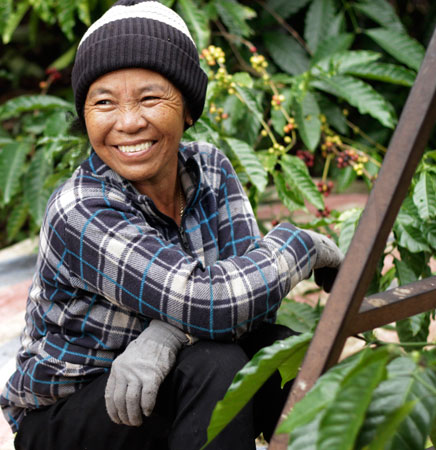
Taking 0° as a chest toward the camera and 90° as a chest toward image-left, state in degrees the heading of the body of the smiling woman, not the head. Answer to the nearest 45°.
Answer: approximately 315°

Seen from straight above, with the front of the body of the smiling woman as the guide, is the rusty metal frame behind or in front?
in front
